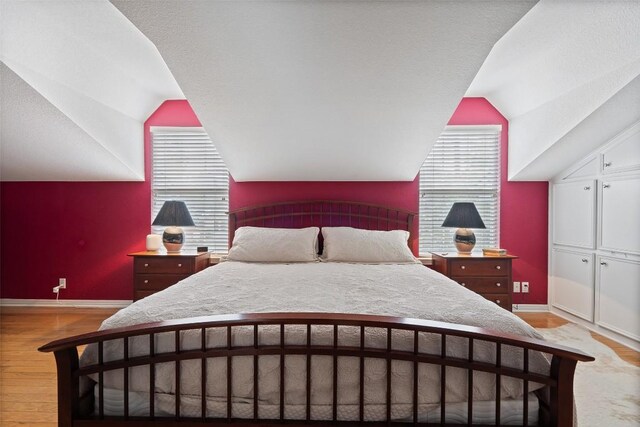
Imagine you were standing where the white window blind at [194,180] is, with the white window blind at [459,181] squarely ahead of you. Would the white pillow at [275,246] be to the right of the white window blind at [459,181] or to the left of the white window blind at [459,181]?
right

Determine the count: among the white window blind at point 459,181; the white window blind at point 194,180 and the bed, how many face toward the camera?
3

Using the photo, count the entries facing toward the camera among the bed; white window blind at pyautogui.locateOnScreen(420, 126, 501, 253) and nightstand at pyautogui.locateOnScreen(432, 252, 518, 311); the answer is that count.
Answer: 3

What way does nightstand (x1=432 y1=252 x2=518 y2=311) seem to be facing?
toward the camera

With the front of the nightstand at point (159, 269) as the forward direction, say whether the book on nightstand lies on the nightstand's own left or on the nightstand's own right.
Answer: on the nightstand's own left

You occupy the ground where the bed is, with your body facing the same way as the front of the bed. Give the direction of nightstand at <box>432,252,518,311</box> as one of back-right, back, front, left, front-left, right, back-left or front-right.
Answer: back-left

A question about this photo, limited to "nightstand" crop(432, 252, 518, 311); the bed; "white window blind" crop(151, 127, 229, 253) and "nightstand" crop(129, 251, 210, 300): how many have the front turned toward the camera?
4

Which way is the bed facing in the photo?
toward the camera

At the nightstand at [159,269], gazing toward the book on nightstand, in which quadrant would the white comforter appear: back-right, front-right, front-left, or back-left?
front-right

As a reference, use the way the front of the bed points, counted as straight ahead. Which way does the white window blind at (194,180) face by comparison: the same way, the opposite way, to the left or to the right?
the same way

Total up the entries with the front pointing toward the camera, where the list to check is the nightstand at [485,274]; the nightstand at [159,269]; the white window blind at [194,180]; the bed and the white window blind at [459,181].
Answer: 5

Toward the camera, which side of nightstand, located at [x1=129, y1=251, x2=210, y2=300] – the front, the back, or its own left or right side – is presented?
front

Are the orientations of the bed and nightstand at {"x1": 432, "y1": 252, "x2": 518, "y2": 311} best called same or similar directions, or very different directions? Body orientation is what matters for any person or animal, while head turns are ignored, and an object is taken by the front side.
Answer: same or similar directions

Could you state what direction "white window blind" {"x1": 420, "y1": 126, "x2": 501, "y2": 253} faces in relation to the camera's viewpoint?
facing the viewer

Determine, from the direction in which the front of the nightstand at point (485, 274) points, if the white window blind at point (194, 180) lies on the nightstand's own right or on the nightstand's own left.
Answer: on the nightstand's own right

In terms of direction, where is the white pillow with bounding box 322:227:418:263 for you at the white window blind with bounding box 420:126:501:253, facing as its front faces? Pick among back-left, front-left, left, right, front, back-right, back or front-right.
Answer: front-right
